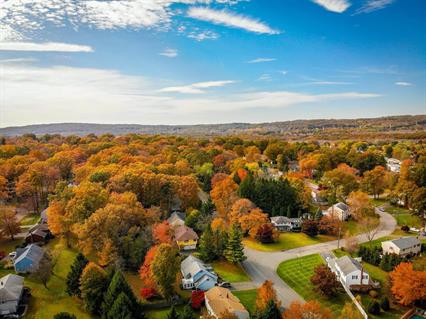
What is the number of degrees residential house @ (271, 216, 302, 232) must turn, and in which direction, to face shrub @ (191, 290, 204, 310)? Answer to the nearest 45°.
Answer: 0° — it already faces it

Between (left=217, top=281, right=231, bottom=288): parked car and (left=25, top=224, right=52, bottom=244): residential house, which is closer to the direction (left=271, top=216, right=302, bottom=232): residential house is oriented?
the parked car

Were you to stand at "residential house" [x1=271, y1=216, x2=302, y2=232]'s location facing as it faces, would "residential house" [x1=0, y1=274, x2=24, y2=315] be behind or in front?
in front

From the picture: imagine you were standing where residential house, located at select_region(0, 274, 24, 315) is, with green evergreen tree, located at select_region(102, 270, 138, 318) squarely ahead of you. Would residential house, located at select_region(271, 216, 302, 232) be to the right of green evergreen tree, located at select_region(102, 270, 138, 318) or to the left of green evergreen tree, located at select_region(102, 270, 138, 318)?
left

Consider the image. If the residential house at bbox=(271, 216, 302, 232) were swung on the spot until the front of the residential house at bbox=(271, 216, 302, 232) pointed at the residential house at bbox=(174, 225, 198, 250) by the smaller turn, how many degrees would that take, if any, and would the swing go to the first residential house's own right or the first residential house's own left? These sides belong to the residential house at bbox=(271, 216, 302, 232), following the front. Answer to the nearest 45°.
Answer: approximately 45° to the first residential house's own right

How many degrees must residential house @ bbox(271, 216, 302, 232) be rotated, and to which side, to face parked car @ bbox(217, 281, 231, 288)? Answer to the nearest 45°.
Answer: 0° — it already faces it

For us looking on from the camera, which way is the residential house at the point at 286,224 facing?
facing the viewer

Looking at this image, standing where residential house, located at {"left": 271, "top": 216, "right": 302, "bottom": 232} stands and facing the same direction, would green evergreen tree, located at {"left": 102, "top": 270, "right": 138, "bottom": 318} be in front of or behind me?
in front

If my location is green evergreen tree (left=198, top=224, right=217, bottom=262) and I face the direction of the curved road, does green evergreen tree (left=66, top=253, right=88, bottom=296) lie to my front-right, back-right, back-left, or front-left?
back-right

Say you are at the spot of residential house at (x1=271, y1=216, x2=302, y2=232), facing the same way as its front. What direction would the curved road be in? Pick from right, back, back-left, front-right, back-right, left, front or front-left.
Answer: front

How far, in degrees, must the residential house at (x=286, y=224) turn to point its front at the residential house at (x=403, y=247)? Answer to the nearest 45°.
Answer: approximately 45° to its left

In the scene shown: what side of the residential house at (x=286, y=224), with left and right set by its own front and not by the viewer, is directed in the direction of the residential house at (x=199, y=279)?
front

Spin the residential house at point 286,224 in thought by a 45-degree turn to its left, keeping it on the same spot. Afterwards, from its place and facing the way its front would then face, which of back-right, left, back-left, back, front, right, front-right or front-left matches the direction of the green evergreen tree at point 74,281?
right
